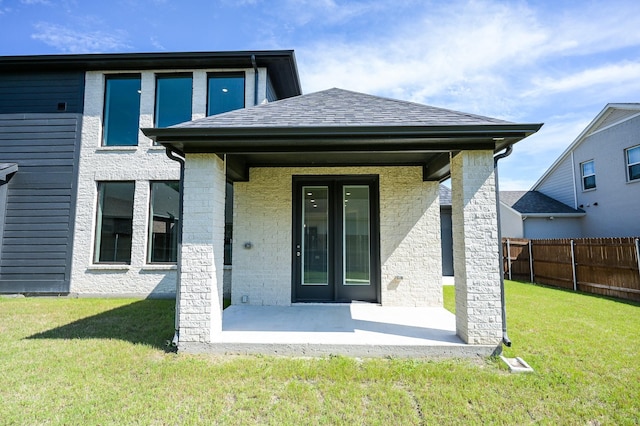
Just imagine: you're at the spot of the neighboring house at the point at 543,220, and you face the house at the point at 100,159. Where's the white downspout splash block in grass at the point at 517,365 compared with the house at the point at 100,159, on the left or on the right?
left

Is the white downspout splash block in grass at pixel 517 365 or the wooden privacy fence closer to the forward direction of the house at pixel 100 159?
the white downspout splash block in grass

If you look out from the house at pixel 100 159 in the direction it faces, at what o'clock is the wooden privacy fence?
The wooden privacy fence is roughly at 10 o'clock from the house.
